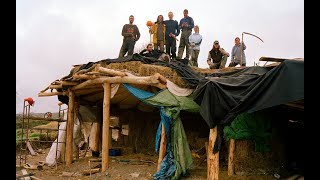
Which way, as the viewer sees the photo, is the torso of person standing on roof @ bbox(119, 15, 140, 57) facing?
toward the camera

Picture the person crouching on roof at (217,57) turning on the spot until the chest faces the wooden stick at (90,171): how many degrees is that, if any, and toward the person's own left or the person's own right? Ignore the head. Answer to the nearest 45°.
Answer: approximately 45° to the person's own right

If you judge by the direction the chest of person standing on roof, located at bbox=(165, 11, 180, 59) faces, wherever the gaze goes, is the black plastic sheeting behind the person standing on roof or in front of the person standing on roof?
in front

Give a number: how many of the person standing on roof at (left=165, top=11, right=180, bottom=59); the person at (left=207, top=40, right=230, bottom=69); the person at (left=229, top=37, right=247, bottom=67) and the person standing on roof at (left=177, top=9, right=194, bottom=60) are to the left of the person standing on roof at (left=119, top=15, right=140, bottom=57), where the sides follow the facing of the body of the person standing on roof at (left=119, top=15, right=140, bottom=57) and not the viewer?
4

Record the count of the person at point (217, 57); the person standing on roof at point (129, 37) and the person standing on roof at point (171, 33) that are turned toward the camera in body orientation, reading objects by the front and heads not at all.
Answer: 3

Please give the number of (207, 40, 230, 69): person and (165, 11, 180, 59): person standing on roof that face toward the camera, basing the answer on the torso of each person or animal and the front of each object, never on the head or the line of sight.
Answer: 2

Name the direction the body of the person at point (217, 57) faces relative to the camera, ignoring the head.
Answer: toward the camera

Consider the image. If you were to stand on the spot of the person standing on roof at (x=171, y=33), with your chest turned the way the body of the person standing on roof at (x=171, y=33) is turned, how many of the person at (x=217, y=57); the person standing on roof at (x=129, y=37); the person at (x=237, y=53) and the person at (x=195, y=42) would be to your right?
1

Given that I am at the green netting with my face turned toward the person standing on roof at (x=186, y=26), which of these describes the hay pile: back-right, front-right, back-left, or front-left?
front-left
